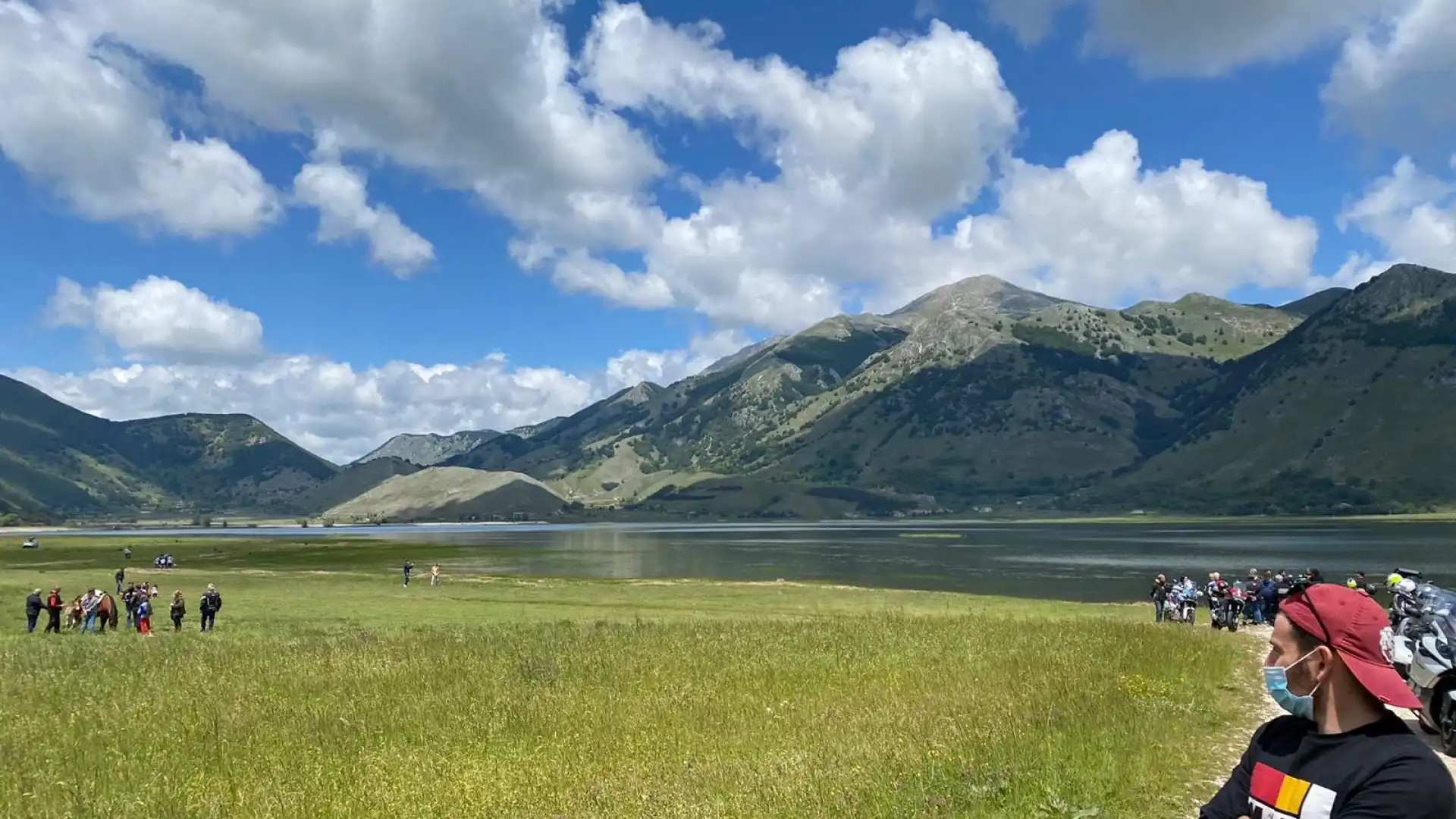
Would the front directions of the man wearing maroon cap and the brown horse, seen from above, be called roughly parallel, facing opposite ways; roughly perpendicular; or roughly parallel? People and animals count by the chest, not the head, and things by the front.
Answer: roughly parallel

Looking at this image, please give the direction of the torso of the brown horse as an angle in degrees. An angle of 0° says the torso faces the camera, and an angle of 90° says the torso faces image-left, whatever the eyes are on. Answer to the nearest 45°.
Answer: approximately 90°

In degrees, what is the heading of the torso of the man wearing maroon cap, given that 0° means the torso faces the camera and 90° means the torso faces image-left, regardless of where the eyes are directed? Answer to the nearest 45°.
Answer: approximately 45°

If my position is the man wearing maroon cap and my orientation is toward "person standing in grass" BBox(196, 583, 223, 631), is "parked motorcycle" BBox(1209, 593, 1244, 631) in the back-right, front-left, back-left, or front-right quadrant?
front-right

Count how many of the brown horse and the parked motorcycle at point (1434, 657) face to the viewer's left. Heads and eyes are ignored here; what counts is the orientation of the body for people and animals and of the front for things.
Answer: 1

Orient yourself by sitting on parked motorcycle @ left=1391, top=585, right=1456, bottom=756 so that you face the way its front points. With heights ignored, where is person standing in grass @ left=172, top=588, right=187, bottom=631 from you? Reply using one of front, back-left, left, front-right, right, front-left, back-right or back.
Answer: back-right

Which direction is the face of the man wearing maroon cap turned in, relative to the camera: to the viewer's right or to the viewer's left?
to the viewer's left

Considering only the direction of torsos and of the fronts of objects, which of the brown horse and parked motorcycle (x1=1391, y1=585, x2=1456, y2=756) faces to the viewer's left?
the brown horse
